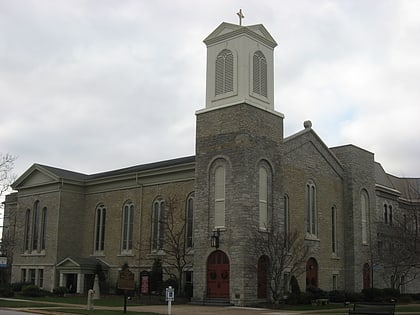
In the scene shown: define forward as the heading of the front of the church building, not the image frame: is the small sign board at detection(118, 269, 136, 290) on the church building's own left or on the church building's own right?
on the church building's own right

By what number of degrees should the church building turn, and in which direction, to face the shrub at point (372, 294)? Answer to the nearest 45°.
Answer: approximately 90° to its left

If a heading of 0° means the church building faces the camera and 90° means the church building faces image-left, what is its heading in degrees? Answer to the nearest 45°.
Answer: approximately 315°
